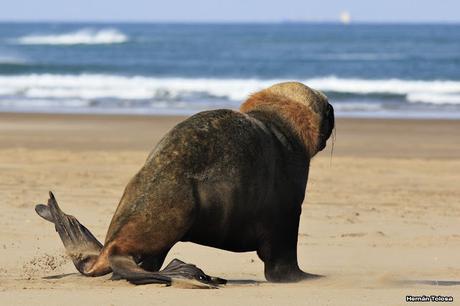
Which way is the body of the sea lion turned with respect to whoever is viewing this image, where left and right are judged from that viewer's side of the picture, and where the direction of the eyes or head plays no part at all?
facing away from the viewer and to the right of the viewer
